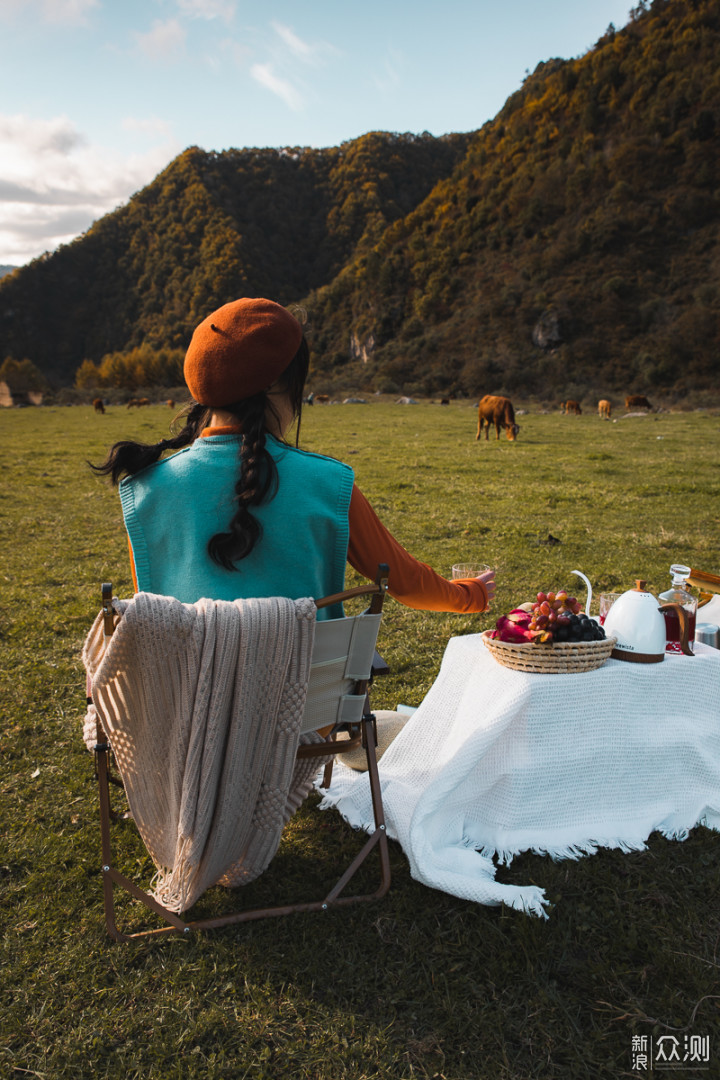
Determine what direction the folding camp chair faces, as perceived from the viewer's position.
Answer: facing away from the viewer

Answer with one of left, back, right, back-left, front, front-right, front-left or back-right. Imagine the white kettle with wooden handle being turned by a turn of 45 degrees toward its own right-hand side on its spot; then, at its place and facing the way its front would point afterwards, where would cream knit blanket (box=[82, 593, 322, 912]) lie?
left

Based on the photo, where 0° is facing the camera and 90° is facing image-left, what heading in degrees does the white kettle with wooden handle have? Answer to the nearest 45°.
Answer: approximately 90°

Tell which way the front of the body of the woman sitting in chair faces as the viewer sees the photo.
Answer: away from the camera

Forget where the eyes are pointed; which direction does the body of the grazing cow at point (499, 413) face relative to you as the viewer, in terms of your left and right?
facing the viewer and to the right of the viewer

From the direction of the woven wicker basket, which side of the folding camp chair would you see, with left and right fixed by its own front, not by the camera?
right

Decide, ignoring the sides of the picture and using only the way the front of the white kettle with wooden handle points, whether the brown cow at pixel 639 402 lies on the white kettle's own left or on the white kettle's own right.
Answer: on the white kettle's own right

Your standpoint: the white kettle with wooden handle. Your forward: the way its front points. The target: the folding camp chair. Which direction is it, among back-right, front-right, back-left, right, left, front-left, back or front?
front-left
